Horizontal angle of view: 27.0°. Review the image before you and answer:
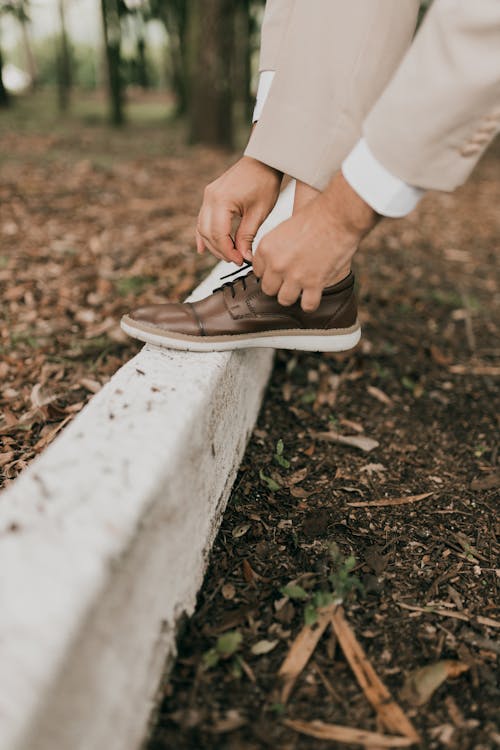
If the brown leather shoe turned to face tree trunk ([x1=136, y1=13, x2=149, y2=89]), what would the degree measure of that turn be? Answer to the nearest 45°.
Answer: approximately 90° to its right

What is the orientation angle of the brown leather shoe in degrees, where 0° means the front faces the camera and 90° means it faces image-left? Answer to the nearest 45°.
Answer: approximately 90°

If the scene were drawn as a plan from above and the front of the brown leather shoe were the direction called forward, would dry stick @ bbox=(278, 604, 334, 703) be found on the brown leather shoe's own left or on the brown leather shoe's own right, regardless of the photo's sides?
on the brown leather shoe's own left

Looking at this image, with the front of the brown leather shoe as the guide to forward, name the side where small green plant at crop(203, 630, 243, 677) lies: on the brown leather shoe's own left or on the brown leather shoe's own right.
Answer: on the brown leather shoe's own left

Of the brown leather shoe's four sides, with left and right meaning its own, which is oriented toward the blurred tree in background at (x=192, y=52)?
right

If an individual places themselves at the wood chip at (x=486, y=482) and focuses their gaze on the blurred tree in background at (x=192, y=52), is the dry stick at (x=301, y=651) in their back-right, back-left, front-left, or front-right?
back-left

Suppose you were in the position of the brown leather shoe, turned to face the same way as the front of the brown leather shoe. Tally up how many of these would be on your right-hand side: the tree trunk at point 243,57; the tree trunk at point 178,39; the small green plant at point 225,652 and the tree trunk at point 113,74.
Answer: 3

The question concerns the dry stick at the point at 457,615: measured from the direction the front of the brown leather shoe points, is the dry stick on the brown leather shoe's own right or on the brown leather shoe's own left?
on the brown leather shoe's own left
